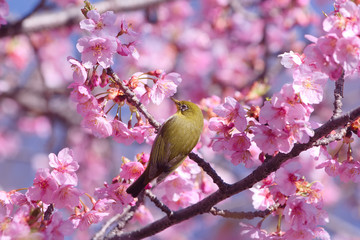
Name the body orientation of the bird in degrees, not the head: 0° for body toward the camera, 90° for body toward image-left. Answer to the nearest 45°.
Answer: approximately 225°

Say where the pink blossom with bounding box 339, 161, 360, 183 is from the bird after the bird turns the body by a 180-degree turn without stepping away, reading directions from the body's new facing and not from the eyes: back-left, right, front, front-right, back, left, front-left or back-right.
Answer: back-left
